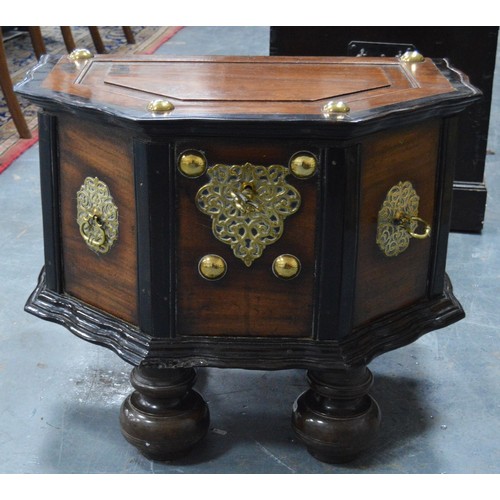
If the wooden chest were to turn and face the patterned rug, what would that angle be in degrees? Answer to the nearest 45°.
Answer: approximately 180°

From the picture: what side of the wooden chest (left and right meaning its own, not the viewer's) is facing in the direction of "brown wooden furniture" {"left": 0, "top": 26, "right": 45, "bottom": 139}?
back

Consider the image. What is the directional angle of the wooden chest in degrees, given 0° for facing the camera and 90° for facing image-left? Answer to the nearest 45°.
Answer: approximately 0°

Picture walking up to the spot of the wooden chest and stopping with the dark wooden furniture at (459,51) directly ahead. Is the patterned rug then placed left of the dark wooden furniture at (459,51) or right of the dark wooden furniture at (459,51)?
left

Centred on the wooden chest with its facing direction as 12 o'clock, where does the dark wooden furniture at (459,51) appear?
The dark wooden furniture is roughly at 7 o'clock from the wooden chest.
